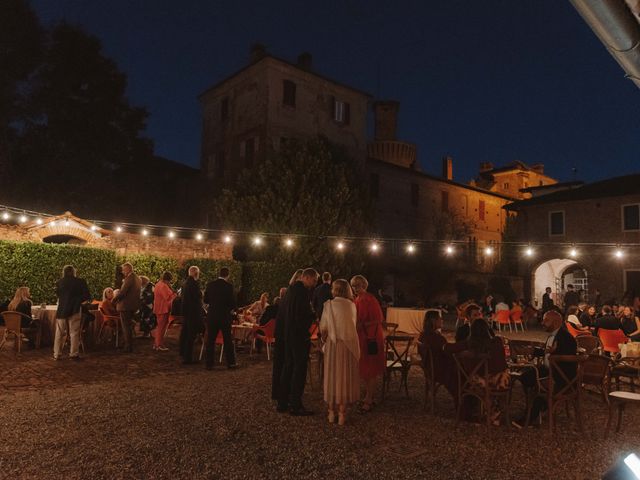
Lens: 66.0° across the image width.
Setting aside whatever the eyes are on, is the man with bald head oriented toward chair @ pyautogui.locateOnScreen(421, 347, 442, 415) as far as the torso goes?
yes

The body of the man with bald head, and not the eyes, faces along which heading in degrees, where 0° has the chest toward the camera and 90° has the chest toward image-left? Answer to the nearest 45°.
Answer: approximately 90°

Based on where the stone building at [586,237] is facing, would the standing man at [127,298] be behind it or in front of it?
in front

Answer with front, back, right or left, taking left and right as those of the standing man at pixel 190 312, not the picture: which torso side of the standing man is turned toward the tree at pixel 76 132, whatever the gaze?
left

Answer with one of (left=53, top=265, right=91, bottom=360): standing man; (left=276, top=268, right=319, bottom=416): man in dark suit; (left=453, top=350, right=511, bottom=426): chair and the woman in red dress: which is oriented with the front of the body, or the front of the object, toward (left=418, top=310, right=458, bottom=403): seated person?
the man in dark suit

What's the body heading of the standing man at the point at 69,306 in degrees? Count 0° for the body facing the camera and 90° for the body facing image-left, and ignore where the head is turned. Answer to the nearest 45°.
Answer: approximately 180°

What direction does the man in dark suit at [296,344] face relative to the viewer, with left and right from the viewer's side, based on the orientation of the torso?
facing to the right of the viewer

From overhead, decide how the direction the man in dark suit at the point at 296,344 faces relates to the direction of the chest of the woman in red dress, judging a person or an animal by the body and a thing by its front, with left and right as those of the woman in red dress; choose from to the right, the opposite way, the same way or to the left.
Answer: the opposite way
